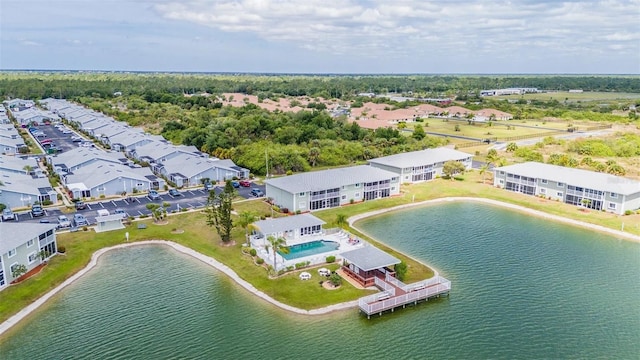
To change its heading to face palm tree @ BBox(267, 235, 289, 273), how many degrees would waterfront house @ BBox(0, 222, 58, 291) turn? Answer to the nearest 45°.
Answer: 0° — it already faces it

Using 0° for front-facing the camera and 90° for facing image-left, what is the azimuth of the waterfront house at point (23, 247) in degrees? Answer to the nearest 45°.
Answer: approximately 315°

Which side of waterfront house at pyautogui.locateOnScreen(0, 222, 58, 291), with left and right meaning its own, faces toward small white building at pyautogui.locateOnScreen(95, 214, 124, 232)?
left

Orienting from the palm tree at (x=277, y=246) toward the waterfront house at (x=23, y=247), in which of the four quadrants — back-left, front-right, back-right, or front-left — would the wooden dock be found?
back-left

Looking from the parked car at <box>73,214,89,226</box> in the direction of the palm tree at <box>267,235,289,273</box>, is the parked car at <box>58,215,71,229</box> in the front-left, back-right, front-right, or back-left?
back-right
